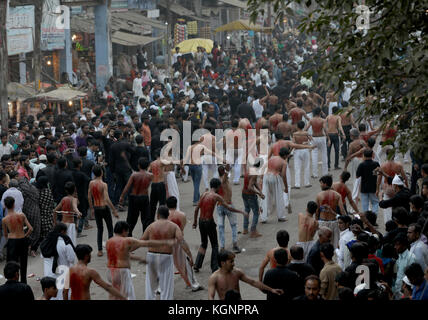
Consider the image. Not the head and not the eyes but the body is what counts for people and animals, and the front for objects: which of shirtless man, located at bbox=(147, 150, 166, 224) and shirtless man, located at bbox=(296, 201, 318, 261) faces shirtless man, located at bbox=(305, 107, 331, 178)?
shirtless man, located at bbox=(296, 201, 318, 261)

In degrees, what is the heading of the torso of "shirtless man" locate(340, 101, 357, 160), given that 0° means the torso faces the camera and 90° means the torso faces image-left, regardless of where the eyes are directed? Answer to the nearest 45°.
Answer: approximately 180°

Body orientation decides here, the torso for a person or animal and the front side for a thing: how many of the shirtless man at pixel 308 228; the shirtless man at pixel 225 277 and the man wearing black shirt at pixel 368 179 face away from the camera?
2

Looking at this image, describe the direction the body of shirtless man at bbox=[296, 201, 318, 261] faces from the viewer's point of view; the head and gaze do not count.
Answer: away from the camera

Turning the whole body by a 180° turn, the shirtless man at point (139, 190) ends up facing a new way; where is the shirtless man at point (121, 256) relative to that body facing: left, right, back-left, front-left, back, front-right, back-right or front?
front

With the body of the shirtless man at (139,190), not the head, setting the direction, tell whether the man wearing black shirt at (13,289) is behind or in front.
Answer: behind

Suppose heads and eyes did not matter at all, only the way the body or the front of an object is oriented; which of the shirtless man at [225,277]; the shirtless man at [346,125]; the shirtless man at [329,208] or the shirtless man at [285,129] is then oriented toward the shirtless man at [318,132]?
the shirtless man at [329,208]

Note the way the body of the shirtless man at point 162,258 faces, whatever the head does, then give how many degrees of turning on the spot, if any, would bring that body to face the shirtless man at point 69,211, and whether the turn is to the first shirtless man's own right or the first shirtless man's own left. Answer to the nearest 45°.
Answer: approximately 45° to the first shirtless man's own left

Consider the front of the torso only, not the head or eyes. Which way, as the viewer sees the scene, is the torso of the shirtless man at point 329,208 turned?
away from the camera

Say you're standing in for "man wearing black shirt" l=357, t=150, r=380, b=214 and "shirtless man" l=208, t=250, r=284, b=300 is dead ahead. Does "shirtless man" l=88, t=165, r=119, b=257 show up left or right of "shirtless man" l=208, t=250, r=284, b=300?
right

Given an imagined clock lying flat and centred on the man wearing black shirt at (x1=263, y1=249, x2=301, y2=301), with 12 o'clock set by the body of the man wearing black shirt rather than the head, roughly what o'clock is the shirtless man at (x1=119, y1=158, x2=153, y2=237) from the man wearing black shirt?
The shirtless man is roughly at 11 o'clock from the man wearing black shirt.
